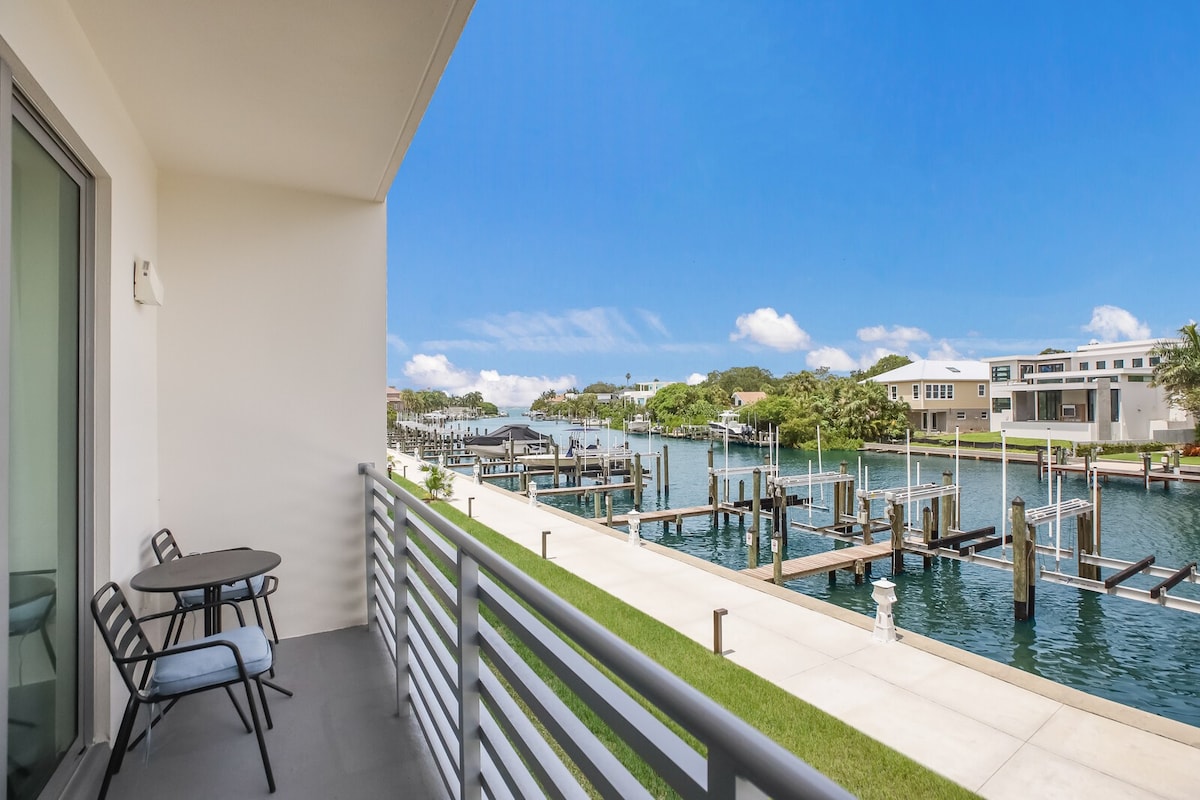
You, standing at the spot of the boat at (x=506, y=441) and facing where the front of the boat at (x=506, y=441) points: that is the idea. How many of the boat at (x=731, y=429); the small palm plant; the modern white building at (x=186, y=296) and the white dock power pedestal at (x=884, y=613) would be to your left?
3

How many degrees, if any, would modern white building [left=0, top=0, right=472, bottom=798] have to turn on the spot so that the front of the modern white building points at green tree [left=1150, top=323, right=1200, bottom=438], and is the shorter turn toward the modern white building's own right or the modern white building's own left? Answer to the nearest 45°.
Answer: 0° — it already faces it

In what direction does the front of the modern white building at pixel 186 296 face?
to the viewer's right

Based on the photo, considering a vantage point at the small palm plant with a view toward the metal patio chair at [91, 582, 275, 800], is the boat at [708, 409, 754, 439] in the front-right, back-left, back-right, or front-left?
back-left

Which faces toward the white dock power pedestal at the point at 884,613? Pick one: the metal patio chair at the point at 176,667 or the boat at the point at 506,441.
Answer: the metal patio chair

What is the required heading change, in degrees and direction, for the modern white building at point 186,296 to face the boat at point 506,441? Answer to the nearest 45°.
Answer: approximately 45° to its left

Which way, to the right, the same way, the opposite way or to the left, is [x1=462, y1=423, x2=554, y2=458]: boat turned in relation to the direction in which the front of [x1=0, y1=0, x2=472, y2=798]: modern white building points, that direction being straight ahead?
the opposite way

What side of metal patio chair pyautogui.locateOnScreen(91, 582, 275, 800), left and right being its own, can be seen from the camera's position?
right

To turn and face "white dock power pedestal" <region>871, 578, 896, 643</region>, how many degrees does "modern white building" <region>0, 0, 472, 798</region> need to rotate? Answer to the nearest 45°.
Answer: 0° — it already faces it

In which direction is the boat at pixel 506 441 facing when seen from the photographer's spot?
facing to the left of the viewer

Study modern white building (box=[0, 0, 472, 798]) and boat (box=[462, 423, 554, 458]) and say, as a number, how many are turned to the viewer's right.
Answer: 1
